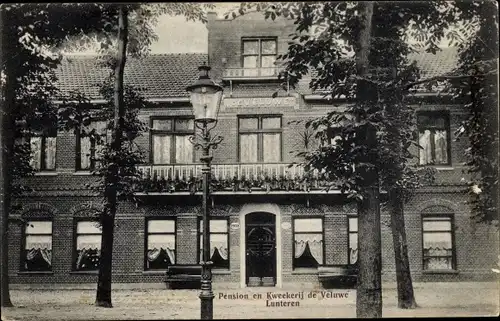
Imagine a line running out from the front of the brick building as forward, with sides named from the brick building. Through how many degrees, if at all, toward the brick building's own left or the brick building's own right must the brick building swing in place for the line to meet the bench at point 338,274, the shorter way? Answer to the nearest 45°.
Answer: approximately 45° to the brick building's own left

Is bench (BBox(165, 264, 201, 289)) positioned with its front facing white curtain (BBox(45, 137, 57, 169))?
no

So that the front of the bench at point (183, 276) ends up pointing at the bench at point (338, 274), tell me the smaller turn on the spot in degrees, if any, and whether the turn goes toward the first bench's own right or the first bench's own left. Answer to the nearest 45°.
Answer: approximately 90° to the first bench's own left

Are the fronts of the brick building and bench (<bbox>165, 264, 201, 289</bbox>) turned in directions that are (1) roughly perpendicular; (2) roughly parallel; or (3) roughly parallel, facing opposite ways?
roughly parallel

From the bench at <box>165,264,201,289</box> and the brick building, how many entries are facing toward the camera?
2

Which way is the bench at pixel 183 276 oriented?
toward the camera

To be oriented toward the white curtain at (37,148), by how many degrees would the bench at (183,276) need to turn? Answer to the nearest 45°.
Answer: approximately 90° to its right

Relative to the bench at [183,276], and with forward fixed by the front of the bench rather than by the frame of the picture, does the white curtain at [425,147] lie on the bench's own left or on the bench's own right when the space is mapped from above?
on the bench's own left

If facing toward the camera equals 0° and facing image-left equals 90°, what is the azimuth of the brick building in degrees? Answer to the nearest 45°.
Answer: approximately 0°

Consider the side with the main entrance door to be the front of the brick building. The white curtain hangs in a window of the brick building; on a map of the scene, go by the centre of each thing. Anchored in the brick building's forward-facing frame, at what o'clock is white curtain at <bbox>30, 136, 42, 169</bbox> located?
The white curtain is roughly at 2 o'clock from the brick building.

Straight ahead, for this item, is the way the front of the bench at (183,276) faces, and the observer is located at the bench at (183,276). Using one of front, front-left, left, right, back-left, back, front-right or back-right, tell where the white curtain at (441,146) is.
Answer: left
